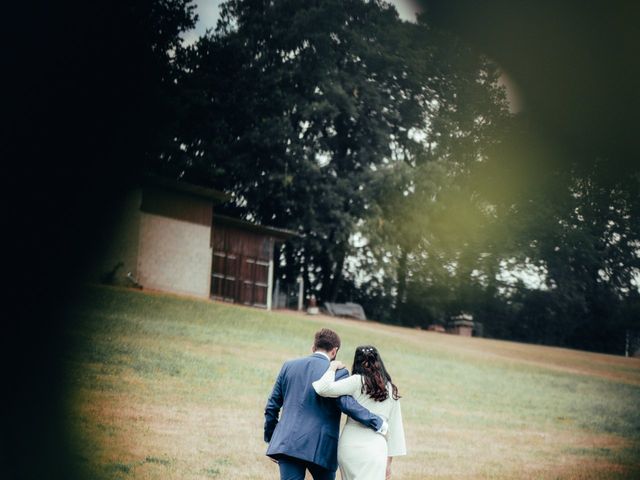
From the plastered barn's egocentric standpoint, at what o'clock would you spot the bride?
The bride is roughly at 12 o'clock from the plastered barn.

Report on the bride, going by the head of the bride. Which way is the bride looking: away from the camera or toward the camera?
away from the camera

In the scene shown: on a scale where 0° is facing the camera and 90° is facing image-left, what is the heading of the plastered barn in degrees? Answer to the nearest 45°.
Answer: approximately 0°

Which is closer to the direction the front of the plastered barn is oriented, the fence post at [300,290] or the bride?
the bride

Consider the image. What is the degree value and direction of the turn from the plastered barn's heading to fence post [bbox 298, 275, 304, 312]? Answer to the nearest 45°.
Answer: approximately 135° to its left

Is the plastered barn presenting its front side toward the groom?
yes

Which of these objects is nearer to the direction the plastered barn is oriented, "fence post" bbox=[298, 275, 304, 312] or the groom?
the groom
